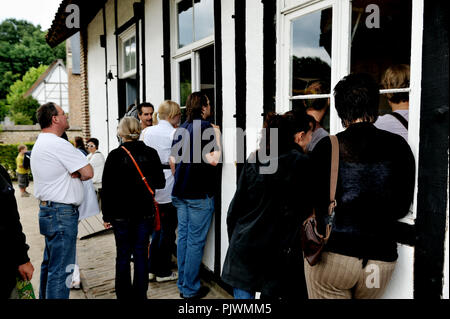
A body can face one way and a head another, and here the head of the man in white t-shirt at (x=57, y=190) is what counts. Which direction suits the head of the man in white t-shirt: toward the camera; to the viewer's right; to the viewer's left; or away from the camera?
to the viewer's right

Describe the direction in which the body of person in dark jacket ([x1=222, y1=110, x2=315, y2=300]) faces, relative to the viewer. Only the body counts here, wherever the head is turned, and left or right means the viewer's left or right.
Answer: facing away from the viewer and to the right of the viewer

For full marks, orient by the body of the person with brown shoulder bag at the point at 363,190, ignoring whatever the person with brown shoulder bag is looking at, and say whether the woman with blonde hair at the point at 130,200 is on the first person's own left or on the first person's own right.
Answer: on the first person's own left

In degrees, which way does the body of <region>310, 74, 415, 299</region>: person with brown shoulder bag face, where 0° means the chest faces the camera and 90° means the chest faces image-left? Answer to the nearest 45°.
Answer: approximately 180°

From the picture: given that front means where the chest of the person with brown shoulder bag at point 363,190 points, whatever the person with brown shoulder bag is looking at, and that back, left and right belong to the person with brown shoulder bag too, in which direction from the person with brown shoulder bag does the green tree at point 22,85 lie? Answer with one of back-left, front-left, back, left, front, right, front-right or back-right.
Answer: front-left

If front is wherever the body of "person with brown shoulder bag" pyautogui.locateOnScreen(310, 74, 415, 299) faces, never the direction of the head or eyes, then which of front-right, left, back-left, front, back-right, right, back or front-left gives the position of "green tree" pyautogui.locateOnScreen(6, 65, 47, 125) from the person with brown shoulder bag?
front-left

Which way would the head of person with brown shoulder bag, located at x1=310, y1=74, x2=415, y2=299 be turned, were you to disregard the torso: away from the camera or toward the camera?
away from the camera

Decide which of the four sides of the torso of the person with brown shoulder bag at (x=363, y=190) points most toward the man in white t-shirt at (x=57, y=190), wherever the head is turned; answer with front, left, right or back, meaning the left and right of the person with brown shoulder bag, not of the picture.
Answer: left

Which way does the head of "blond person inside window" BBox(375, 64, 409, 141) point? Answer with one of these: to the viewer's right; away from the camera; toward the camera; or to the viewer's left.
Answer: away from the camera

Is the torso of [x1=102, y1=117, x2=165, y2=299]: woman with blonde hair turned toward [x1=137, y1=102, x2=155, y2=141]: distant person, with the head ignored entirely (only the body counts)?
yes

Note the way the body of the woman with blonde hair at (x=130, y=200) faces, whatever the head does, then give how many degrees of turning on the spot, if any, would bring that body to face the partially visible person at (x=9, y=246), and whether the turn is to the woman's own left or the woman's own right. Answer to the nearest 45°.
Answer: approximately 135° to the woman's own left

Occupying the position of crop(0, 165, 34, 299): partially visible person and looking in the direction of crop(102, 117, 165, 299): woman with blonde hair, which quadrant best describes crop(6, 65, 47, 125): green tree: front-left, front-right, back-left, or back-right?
front-left

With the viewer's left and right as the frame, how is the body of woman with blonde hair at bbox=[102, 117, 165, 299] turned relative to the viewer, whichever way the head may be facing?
facing away from the viewer
